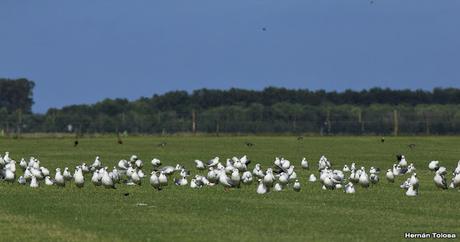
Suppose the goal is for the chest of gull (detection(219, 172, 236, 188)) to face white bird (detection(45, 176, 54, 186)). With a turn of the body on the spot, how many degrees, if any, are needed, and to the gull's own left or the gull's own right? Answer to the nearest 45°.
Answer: approximately 45° to the gull's own right

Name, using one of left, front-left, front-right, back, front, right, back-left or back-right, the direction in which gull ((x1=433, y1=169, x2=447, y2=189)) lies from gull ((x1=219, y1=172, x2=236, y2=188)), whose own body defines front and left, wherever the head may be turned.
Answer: back-left

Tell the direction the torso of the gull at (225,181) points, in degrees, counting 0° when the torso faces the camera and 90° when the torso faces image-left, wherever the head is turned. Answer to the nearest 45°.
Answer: approximately 45°

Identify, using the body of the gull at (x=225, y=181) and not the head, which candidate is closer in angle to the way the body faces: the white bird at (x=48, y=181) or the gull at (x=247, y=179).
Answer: the white bird

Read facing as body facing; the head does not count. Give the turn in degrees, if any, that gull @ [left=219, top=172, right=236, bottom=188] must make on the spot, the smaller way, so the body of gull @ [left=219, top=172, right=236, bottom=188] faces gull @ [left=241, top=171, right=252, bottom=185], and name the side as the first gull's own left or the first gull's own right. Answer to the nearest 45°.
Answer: approximately 180°
